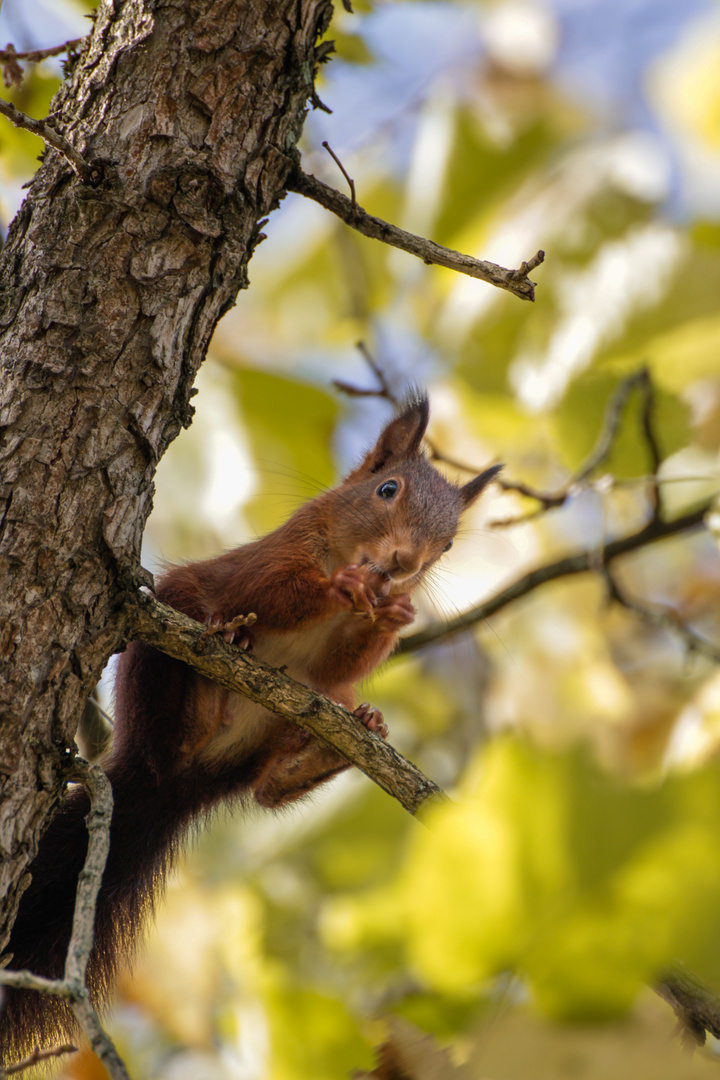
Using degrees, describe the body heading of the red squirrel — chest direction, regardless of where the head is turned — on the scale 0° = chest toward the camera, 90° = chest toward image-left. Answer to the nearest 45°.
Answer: approximately 315°
